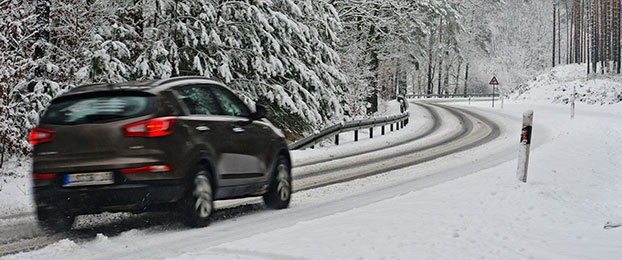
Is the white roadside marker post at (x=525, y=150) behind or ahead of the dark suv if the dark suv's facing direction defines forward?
ahead

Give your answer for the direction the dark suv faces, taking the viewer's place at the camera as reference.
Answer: facing away from the viewer and to the right of the viewer

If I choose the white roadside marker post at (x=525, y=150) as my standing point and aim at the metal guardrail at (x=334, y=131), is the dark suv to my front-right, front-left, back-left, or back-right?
back-left

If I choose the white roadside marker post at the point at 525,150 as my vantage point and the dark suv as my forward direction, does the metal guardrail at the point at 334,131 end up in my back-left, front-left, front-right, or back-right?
back-right

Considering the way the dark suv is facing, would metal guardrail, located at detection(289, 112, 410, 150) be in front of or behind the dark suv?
in front
